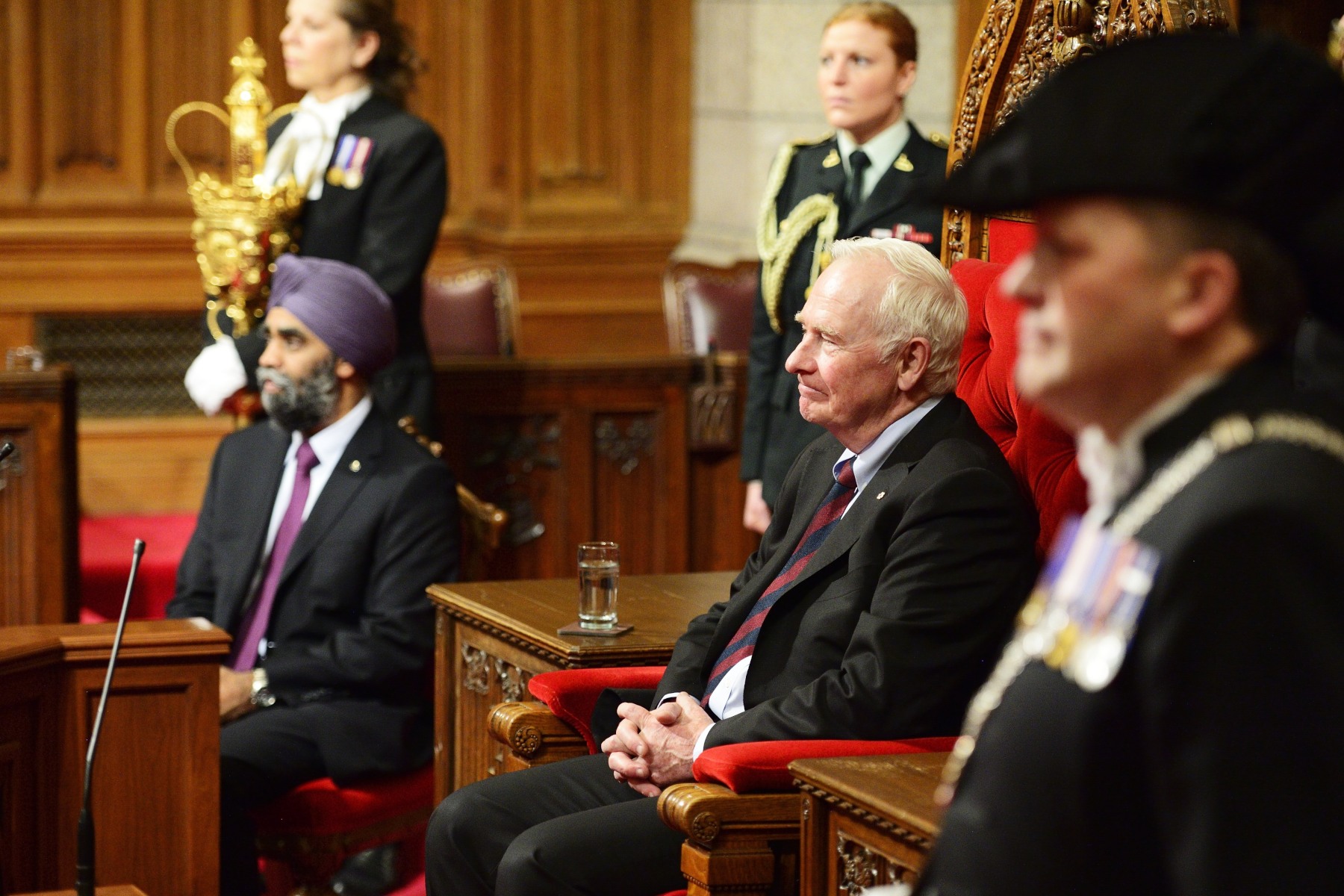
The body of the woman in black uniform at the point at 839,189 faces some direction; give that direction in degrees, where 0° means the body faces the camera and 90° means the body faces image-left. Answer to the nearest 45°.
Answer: approximately 45°

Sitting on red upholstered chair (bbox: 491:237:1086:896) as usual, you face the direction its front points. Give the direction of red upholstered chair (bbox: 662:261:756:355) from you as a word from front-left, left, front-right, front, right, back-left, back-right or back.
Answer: back-right

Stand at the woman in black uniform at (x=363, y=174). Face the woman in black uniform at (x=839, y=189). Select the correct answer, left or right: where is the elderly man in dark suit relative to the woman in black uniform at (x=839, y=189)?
right

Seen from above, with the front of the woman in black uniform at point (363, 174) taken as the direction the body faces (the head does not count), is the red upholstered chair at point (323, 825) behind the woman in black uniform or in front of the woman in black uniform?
in front

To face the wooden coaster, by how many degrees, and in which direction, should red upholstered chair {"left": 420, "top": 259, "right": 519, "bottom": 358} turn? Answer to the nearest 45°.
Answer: approximately 45° to its left

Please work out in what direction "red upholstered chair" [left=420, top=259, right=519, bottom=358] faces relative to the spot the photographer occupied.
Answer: facing the viewer and to the left of the viewer

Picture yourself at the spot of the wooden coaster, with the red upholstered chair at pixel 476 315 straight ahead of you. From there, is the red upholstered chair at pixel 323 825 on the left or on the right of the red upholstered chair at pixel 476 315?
left

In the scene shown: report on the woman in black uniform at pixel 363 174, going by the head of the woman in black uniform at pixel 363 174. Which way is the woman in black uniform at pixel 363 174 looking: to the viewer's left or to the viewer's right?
to the viewer's left

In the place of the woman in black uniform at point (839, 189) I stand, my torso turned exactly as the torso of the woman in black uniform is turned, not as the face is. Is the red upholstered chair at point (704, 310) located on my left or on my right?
on my right

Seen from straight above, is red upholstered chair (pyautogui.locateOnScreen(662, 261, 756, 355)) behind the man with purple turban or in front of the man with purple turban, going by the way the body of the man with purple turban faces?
behind

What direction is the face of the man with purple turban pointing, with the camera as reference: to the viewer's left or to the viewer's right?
to the viewer's left

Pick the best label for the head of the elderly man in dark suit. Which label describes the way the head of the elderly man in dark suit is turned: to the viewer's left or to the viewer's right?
to the viewer's left

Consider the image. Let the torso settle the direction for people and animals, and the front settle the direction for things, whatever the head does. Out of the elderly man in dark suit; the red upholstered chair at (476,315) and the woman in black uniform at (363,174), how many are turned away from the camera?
0
